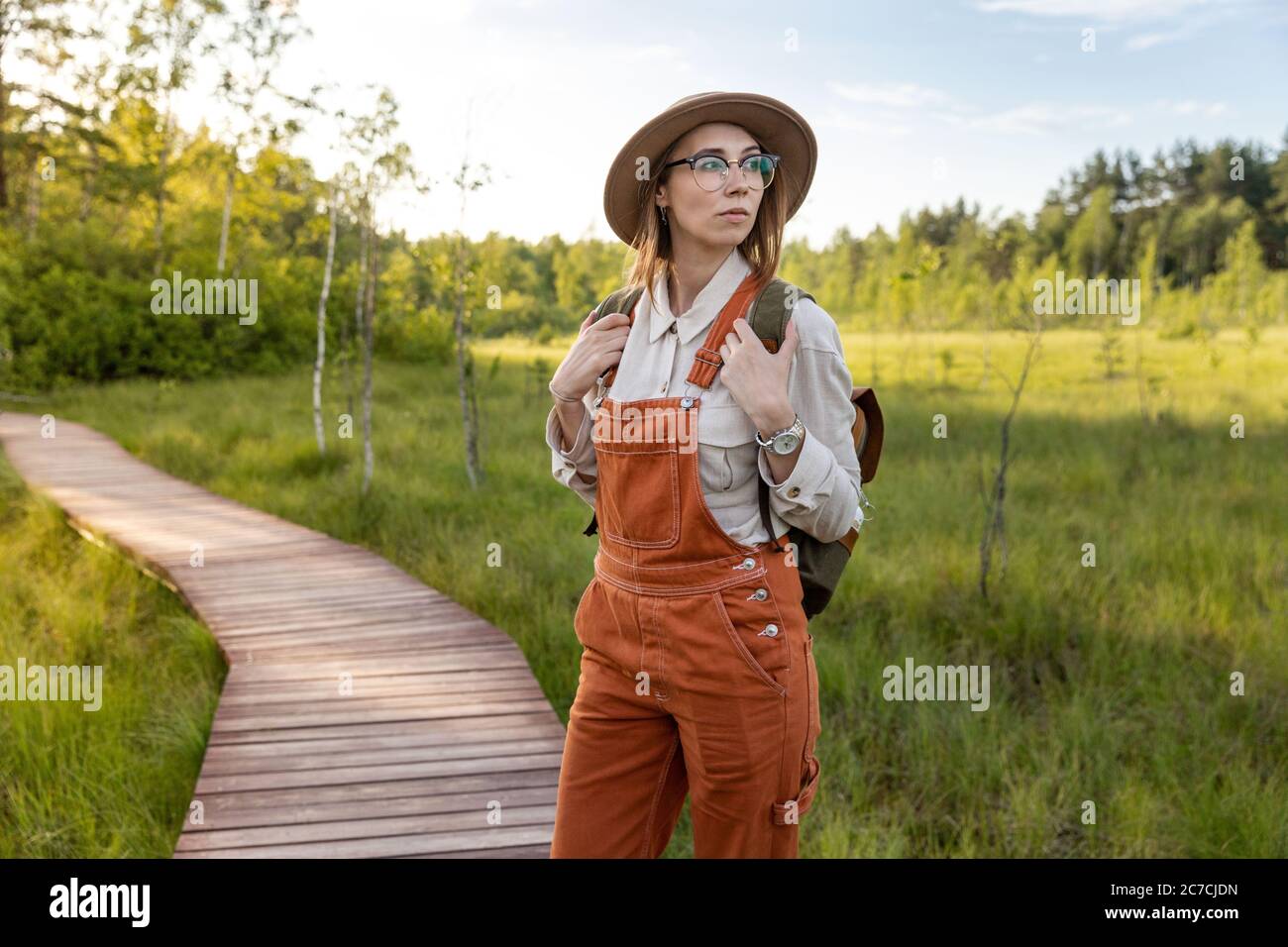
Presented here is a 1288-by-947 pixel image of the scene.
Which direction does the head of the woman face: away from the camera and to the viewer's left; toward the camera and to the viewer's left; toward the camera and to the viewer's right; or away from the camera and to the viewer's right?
toward the camera and to the viewer's right

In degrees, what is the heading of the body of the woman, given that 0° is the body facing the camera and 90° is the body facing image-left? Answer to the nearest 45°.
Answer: approximately 45°
